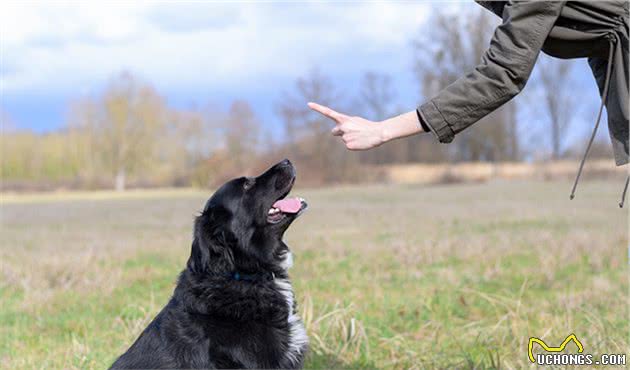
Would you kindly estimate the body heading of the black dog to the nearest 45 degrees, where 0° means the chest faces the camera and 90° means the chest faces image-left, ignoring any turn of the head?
approximately 270°
